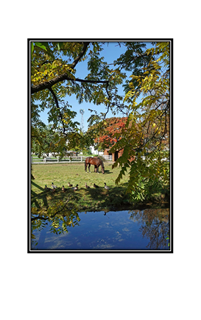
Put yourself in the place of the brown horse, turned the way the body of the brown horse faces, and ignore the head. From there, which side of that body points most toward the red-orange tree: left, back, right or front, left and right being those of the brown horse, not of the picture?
left
